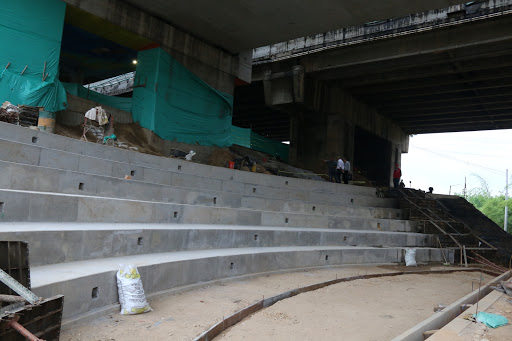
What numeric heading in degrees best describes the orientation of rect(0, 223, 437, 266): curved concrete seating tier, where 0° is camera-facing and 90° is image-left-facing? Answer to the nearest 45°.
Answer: approximately 315°

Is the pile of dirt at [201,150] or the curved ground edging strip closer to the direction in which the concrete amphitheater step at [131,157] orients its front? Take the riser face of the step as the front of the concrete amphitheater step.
the curved ground edging strip

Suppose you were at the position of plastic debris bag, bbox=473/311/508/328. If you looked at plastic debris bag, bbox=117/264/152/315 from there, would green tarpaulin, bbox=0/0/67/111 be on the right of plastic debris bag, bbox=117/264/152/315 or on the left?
right

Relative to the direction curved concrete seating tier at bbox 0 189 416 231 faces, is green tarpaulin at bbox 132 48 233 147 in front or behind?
behind

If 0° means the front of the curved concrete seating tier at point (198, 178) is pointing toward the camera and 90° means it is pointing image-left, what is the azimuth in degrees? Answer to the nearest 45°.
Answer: approximately 315°

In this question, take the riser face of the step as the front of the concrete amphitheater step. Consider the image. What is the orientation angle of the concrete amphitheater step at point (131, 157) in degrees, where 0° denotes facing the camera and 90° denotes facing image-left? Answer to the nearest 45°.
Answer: approximately 315°

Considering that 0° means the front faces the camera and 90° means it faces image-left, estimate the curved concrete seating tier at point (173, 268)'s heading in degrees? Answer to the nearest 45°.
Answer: approximately 315°

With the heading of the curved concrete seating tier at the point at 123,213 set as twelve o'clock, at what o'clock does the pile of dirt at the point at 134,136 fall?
The pile of dirt is roughly at 7 o'clock from the curved concrete seating tier.

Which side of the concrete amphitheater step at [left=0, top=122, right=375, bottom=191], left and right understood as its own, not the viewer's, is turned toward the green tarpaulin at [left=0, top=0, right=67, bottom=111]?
back

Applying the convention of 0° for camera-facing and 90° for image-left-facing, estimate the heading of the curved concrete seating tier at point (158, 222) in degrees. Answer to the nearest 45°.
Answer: approximately 315°

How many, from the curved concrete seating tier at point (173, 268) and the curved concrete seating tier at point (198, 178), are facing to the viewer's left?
0

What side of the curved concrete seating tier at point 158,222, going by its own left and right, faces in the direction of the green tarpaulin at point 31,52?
back

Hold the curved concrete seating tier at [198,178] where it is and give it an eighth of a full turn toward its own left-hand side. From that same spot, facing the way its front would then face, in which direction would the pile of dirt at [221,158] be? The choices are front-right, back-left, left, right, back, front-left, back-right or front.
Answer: left
